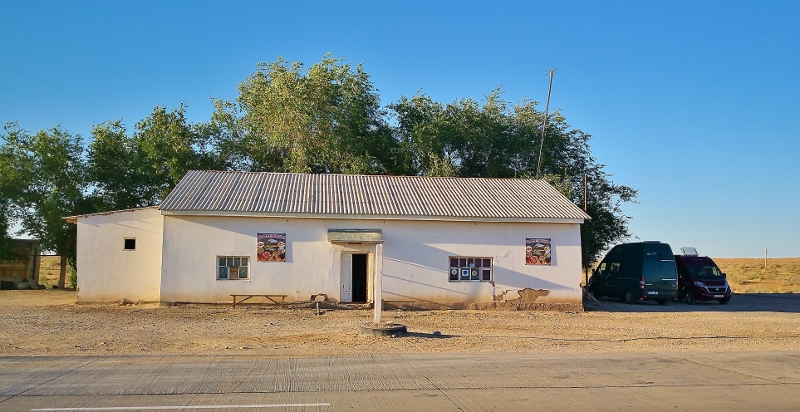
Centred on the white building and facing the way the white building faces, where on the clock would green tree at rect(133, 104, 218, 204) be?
The green tree is roughly at 5 o'clock from the white building.

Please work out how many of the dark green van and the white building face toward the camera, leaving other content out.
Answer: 1

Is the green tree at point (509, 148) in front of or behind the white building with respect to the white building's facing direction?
behind

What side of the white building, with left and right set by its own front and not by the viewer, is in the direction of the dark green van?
left

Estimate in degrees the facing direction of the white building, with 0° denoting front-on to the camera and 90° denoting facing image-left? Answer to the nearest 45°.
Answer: approximately 0°

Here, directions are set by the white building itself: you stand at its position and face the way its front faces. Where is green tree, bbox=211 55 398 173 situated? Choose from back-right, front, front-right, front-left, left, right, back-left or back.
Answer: back
